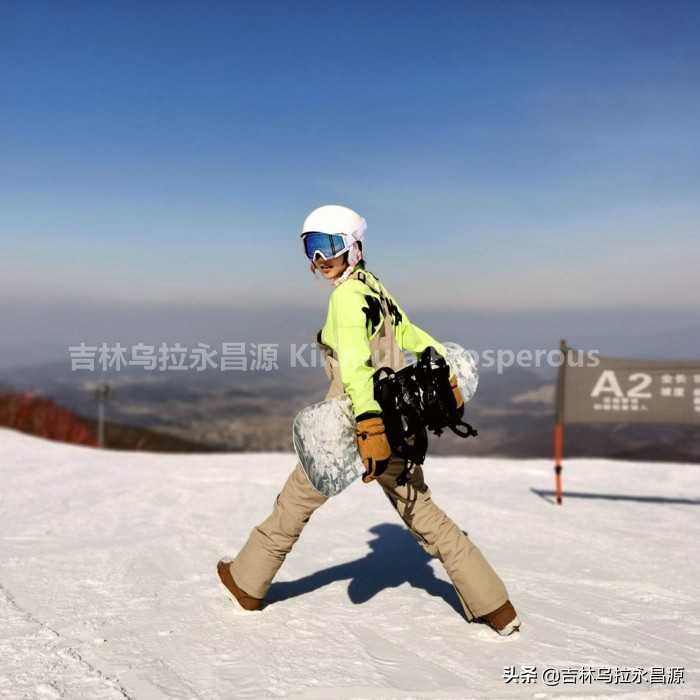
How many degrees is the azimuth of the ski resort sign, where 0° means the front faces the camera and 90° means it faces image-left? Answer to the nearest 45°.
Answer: approximately 0°

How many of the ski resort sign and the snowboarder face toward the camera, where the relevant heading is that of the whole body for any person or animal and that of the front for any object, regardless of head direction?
1

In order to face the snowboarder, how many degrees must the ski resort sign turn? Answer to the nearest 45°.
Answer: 0° — it already faces them

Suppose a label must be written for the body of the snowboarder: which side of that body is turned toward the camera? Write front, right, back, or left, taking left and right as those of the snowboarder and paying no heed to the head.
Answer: left

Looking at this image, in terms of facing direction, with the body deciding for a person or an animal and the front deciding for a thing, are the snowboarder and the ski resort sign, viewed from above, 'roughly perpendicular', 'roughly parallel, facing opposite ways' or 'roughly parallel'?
roughly perpendicular
